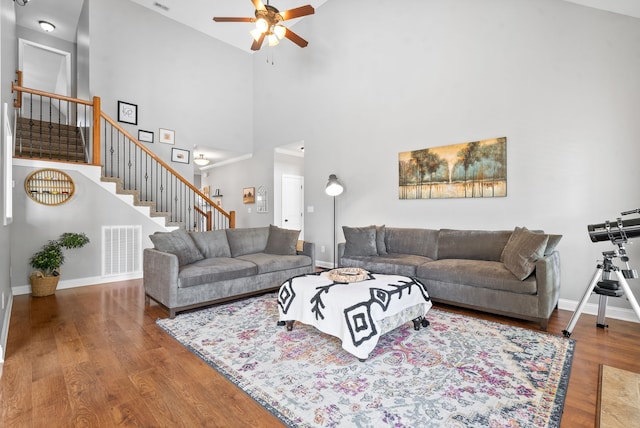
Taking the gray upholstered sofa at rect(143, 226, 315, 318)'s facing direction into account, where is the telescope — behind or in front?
in front

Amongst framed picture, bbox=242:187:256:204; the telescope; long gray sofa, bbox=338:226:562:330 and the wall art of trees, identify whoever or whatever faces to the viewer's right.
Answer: the telescope

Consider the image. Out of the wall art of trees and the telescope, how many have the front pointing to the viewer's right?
1

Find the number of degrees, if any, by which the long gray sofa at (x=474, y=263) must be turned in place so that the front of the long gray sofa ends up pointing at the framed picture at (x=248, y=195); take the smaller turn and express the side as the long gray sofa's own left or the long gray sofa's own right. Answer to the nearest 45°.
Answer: approximately 90° to the long gray sofa's own right

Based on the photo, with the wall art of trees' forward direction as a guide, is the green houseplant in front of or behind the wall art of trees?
in front

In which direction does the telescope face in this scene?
to the viewer's right

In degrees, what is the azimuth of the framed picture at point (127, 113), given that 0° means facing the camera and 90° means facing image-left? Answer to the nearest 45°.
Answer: approximately 315°
